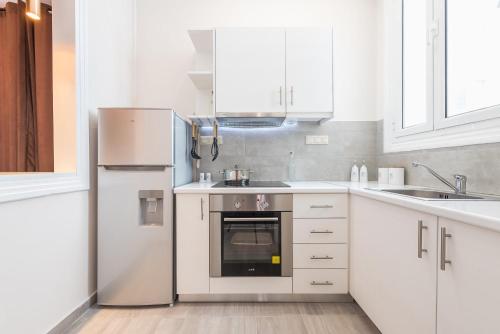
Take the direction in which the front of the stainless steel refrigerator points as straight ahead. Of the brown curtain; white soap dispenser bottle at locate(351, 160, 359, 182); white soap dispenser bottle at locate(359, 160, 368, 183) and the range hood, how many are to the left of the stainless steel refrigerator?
3

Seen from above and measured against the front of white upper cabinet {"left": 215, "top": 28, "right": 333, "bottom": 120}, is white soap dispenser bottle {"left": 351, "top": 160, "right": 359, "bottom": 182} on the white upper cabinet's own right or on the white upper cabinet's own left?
on the white upper cabinet's own left

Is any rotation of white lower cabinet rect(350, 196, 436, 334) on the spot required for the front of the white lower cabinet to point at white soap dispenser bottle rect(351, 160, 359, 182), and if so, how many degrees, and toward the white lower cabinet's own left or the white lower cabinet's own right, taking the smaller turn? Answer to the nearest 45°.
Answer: approximately 135° to the white lower cabinet's own right

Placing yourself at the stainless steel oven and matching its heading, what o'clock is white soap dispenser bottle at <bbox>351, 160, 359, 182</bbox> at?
The white soap dispenser bottle is roughly at 8 o'clock from the stainless steel oven.
